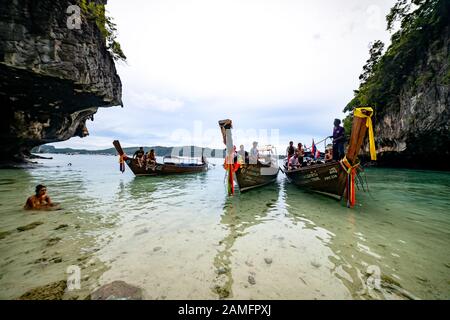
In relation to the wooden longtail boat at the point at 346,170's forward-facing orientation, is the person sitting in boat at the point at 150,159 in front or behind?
behind

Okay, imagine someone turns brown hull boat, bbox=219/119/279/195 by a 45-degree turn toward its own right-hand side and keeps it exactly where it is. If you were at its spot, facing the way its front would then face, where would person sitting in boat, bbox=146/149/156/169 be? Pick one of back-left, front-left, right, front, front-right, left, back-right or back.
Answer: front-right

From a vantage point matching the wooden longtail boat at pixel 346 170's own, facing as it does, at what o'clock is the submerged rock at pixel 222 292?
The submerged rock is roughly at 2 o'clock from the wooden longtail boat.

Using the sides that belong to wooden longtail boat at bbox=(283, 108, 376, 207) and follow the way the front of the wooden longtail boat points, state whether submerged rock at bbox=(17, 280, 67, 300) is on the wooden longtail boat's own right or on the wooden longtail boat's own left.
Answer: on the wooden longtail boat's own right

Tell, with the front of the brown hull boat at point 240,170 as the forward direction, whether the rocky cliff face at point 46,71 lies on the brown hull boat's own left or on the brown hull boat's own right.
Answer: on the brown hull boat's own right

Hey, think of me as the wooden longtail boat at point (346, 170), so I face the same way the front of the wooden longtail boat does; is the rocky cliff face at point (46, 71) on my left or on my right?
on my right

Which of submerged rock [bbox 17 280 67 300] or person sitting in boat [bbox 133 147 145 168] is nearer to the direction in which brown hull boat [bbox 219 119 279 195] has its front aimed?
the submerged rock

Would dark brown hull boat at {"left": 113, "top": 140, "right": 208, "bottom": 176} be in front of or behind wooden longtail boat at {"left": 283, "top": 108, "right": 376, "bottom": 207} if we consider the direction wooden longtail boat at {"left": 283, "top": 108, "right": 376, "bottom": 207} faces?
behind

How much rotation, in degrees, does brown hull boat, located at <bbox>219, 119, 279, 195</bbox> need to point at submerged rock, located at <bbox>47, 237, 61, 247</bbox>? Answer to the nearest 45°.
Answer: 0° — it already faces it

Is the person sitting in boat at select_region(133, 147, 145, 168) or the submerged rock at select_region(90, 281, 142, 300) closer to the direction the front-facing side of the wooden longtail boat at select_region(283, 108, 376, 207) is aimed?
the submerged rock

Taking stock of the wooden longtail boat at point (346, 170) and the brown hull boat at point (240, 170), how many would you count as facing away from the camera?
0

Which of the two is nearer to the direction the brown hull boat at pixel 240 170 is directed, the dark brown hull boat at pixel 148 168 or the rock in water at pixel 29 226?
the rock in water

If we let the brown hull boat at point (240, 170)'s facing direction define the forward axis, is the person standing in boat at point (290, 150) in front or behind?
behind

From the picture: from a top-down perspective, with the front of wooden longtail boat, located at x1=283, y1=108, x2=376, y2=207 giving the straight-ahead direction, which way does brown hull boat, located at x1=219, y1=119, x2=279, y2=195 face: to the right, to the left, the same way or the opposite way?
to the right

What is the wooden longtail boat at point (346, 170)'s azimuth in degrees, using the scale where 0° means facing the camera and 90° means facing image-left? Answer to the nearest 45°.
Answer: approximately 315°
